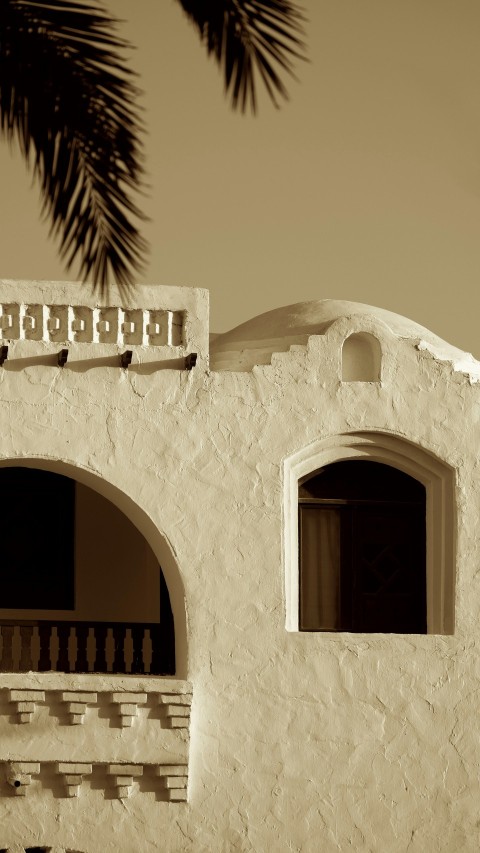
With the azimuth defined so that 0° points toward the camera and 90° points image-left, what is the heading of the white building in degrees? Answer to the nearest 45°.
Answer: approximately 0°
